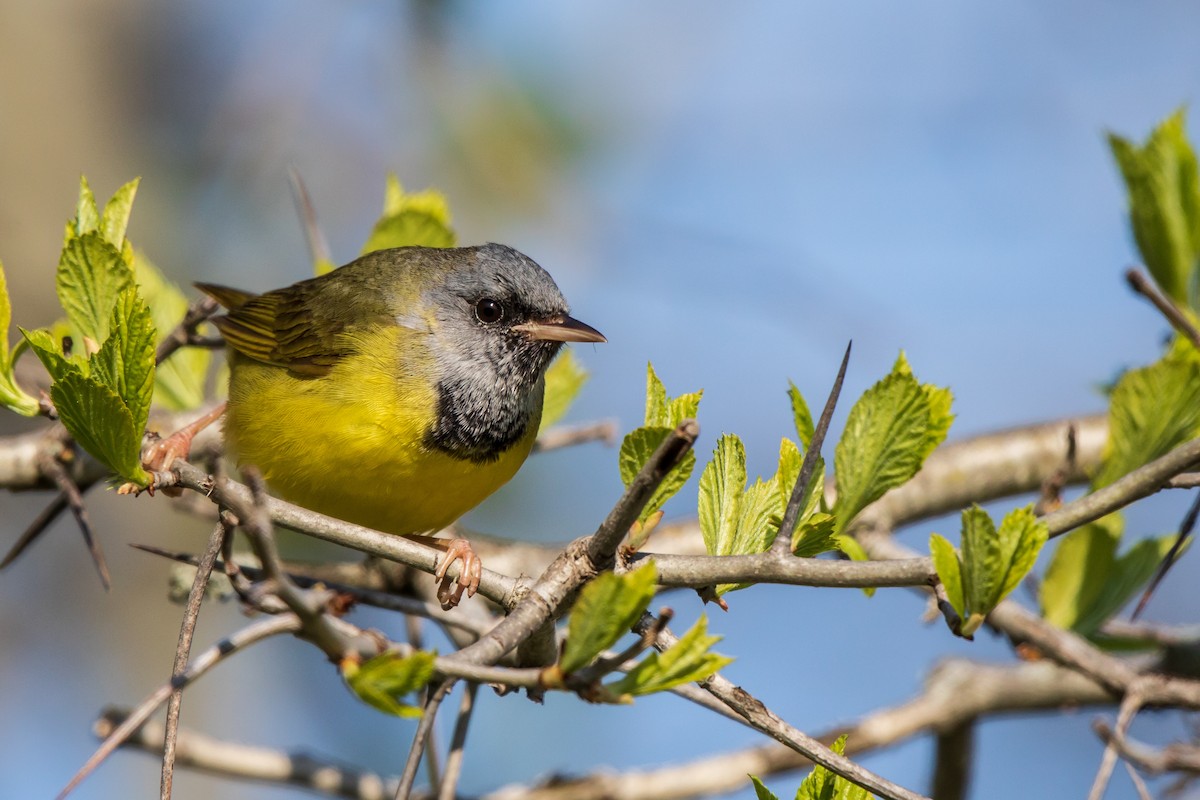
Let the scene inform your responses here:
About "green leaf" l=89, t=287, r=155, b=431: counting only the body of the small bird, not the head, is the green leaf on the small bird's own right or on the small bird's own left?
on the small bird's own right

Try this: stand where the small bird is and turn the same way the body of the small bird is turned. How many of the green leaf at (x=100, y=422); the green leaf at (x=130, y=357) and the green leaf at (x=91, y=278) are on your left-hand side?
0

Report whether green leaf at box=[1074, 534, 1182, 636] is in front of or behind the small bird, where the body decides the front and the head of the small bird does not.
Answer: in front

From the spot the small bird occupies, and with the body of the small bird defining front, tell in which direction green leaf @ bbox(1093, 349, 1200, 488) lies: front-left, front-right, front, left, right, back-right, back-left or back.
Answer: front

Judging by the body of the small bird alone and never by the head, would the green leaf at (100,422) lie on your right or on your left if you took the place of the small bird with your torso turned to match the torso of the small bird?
on your right

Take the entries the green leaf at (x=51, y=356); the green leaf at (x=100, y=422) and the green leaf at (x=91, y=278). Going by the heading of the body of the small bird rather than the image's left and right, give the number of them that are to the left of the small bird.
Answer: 0

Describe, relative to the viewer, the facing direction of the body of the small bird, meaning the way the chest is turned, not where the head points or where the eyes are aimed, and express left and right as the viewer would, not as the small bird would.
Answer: facing the viewer and to the right of the viewer

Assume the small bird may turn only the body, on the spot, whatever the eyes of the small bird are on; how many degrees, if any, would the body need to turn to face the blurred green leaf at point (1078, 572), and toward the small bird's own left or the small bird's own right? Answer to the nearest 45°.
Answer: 0° — it already faces it
